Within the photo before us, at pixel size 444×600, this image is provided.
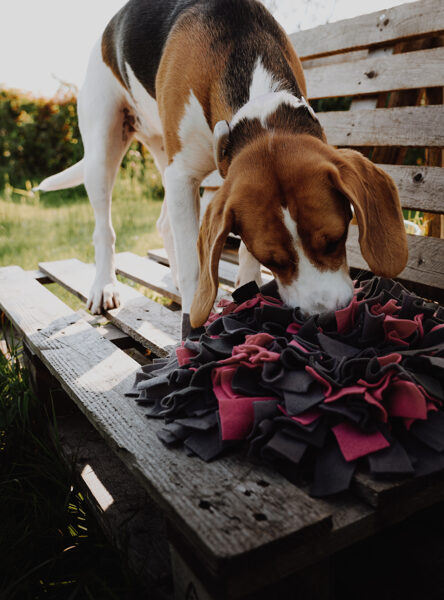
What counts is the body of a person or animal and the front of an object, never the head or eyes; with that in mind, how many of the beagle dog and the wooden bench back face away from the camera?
0

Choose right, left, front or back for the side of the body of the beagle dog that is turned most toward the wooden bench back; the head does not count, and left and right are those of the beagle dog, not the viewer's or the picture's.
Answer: left

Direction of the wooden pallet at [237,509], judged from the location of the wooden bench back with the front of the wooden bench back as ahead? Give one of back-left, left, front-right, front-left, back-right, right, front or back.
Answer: front-left

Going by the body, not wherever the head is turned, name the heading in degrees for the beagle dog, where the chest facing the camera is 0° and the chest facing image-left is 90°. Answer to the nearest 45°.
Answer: approximately 315°

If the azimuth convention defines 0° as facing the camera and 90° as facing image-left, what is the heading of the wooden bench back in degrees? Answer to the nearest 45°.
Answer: approximately 45°

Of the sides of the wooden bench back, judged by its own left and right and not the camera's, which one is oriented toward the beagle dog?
front

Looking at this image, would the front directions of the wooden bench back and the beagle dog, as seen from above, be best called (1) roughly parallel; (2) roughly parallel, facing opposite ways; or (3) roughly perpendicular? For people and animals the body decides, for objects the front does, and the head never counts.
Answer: roughly perpendicular
